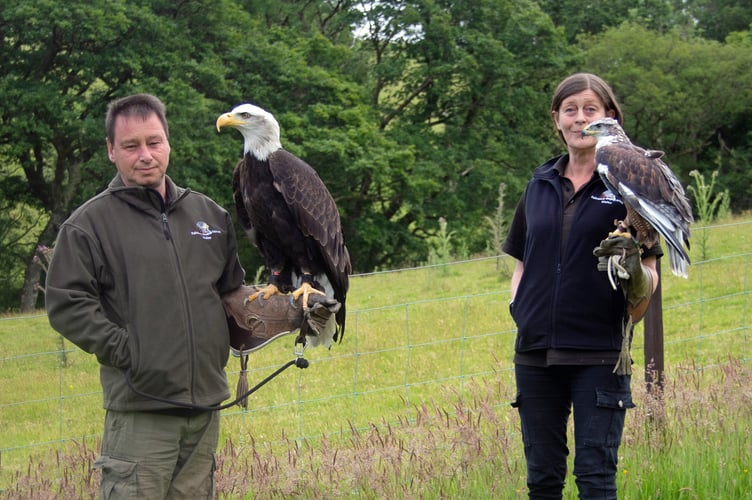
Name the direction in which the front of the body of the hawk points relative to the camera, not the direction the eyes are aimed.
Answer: to the viewer's left

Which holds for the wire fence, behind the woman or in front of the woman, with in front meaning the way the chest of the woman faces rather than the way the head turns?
behind

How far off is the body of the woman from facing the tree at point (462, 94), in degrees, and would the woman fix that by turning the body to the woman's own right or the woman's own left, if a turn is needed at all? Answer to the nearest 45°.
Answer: approximately 180°

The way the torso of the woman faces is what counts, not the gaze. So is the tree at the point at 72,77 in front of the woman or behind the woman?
behind

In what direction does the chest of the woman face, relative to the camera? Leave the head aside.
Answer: toward the camera

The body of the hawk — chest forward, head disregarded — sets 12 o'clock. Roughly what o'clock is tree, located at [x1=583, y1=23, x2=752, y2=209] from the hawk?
The tree is roughly at 3 o'clock from the hawk.

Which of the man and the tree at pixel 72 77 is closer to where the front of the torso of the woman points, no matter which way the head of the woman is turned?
the man

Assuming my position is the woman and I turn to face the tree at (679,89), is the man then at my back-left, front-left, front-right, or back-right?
back-left

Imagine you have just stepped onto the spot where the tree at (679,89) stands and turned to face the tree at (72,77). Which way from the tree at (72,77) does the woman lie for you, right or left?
left

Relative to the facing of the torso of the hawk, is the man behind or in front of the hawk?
in front
